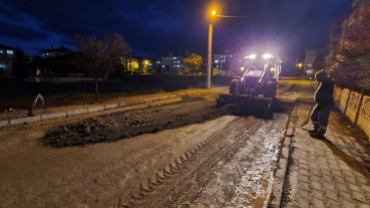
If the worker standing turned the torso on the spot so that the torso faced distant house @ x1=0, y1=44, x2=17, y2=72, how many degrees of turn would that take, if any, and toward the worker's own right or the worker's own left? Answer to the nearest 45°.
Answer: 0° — they already face it

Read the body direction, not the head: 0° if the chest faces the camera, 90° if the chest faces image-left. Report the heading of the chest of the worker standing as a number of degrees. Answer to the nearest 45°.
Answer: approximately 90°

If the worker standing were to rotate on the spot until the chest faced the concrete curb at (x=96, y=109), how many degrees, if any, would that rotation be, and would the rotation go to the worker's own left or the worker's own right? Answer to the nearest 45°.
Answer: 0° — they already face it

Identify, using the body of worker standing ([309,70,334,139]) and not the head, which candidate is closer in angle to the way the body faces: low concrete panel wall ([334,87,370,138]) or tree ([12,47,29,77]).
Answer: the tree

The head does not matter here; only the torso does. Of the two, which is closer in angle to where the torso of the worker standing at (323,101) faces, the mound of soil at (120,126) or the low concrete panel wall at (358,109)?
the mound of soil

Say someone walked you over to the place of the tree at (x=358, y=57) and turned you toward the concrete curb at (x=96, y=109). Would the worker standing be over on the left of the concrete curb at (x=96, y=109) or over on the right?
left

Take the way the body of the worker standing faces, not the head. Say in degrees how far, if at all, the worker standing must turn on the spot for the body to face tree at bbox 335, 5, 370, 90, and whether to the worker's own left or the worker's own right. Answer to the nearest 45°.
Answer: approximately 90° to the worker's own right

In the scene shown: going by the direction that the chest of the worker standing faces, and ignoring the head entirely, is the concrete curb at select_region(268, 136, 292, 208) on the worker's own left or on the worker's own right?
on the worker's own left

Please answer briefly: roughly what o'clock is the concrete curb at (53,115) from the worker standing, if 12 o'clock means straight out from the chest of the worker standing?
The concrete curb is roughly at 11 o'clock from the worker standing.
